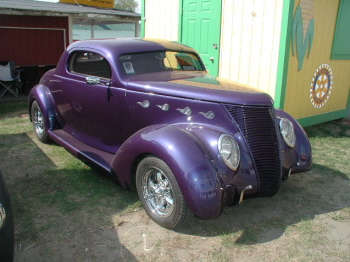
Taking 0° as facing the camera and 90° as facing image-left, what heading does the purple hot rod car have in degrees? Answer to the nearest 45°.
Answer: approximately 315°

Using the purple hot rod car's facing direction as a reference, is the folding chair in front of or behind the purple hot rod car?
behind
